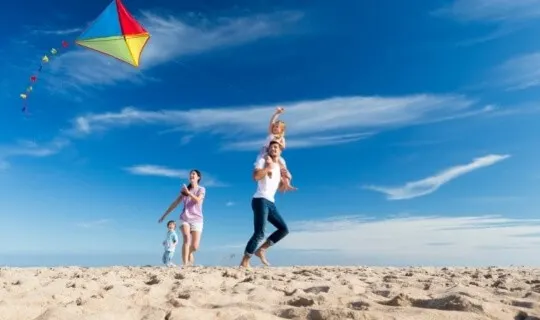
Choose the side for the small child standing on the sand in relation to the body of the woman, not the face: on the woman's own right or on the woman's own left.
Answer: on the woman's own right

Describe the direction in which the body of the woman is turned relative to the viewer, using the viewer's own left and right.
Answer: facing the viewer and to the left of the viewer

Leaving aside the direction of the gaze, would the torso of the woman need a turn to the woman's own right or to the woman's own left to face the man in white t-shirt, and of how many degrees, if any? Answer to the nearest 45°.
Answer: approximately 90° to the woman's own left

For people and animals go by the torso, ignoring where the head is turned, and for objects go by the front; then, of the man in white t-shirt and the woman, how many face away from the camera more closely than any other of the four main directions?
0
